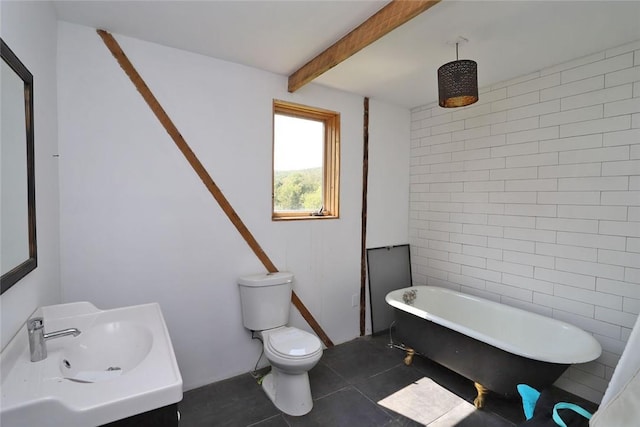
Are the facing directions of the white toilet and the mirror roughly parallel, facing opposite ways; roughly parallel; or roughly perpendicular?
roughly perpendicular

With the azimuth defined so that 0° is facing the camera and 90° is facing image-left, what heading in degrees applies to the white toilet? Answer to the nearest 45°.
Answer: approximately 315°

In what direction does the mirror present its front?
to the viewer's right

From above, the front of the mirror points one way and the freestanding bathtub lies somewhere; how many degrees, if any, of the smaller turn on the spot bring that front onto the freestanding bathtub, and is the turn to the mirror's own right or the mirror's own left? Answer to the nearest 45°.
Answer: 0° — it already faces it

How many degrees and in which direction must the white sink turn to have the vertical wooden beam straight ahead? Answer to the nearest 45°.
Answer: approximately 45° to its left

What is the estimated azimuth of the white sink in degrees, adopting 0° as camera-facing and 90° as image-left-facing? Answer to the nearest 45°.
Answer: approximately 270°

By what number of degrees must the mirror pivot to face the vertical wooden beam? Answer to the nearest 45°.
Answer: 0° — it already faces it

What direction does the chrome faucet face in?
to the viewer's right

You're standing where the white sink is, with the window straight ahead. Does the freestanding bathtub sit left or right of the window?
right

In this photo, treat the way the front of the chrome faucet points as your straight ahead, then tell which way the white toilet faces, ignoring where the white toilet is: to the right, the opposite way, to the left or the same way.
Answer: to the right

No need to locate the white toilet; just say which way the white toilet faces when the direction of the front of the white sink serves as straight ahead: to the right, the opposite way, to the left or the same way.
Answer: to the right

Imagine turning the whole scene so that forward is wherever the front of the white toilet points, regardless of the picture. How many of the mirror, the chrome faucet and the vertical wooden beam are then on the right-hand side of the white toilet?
2

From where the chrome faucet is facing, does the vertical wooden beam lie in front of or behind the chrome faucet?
in front
